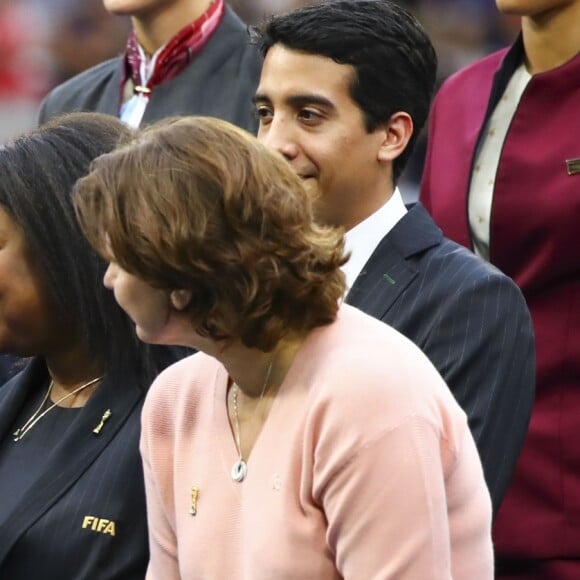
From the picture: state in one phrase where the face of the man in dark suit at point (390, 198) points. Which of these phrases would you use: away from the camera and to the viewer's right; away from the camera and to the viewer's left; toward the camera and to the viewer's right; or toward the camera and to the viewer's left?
toward the camera and to the viewer's left

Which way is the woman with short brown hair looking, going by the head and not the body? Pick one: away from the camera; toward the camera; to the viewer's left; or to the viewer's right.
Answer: to the viewer's left

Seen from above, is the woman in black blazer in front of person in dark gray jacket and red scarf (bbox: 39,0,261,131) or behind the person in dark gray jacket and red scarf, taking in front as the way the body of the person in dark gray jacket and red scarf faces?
in front

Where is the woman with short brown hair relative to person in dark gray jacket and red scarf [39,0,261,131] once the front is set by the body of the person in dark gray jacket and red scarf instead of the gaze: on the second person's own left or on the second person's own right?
on the second person's own left

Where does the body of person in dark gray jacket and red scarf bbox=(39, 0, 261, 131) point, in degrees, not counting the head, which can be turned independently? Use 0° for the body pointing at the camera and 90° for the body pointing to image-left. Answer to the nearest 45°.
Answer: approximately 45°

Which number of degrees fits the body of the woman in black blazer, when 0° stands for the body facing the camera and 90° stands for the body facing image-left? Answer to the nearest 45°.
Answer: approximately 45°

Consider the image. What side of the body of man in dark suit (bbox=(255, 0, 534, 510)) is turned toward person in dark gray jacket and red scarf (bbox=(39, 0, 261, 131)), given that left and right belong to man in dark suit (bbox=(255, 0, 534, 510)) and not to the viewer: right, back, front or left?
right

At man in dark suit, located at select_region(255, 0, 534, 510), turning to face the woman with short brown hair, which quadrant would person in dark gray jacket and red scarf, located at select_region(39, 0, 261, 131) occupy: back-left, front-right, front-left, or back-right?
back-right

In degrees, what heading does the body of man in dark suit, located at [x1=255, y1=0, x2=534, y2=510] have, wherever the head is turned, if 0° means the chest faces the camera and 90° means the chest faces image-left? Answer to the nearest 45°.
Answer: approximately 45°

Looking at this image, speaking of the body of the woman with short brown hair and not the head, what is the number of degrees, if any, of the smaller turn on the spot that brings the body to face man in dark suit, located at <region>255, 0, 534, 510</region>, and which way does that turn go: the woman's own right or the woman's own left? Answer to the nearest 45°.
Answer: approximately 135° to the woman's own right
